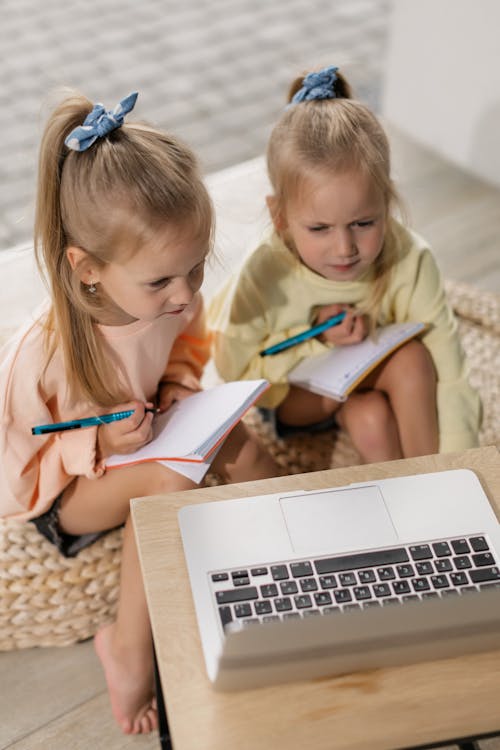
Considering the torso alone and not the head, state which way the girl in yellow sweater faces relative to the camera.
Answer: toward the camera

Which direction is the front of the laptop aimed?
away from the camera

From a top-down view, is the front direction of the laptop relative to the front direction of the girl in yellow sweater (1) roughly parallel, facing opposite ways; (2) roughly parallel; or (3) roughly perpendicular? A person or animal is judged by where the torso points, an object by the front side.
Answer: roughly parallel, facing opposite ways

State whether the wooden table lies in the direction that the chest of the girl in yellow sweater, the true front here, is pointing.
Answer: yes

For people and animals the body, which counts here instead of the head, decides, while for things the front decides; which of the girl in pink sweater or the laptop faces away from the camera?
the laptop

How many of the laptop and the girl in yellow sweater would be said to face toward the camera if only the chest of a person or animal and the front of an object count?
1

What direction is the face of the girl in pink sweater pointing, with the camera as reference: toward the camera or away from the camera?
toward the camera

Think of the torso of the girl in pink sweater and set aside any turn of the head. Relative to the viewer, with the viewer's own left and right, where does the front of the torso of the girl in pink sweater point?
facing the viewer and to the right of the viewer

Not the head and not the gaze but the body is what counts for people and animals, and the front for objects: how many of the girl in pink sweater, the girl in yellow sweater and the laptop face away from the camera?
1

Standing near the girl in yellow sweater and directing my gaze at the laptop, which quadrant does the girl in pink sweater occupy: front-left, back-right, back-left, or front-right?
front-right

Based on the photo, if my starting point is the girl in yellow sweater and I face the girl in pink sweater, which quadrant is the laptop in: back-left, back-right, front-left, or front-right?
front-left

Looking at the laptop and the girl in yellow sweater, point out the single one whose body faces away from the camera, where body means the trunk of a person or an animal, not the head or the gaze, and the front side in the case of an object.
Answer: the laptop

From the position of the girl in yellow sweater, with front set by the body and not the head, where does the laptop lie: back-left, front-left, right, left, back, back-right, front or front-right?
front

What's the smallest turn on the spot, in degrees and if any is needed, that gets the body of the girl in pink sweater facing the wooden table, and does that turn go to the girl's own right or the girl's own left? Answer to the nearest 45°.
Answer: approximately 45° to the girl's own right
